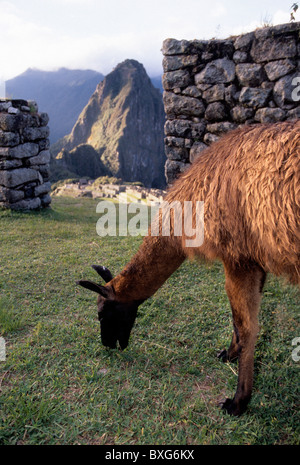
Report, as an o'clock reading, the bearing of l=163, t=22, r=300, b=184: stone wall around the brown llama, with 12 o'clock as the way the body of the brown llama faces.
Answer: The stone wall is roughly at 3 o'clock from the brown llama.

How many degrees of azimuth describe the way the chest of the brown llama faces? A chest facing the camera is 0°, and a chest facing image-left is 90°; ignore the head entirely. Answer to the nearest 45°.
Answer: approximately 90°

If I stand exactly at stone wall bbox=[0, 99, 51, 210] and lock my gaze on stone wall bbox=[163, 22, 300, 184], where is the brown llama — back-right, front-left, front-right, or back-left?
front-right

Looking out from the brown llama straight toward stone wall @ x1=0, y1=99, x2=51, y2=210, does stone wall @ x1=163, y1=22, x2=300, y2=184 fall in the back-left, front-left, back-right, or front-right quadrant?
front-right

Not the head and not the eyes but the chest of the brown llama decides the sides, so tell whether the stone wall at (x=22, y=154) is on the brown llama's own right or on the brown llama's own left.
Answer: on the brown llama's own right
